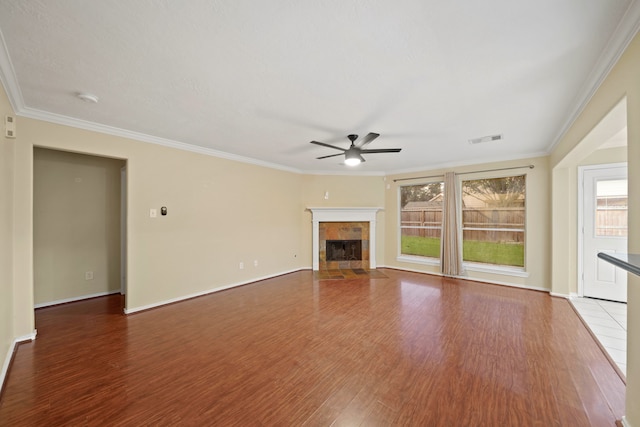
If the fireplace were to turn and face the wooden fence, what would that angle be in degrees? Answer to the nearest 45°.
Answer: approximately 90° to its left

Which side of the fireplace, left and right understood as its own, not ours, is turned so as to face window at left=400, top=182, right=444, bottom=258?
left

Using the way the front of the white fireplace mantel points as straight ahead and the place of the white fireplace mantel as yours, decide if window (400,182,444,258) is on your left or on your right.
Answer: on your left

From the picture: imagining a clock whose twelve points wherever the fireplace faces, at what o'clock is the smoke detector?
The smoke detector is roughly at 1 o'clock from the fireplace.

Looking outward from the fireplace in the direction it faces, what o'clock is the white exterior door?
The white exterior door is roughly at 10 o'clock from the fireplace.

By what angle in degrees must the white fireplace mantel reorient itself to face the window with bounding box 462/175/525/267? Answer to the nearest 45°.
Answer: approximately 90° to its left

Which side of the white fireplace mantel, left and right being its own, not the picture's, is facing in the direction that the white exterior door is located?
left

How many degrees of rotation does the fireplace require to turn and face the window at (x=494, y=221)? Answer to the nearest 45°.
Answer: approximately 90° to its left

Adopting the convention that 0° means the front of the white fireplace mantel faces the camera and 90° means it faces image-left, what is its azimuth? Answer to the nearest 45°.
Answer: approximately 0°

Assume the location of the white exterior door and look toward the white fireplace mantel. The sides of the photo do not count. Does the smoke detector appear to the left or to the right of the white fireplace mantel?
left

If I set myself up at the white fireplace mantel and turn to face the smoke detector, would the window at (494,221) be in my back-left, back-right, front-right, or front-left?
back-left
